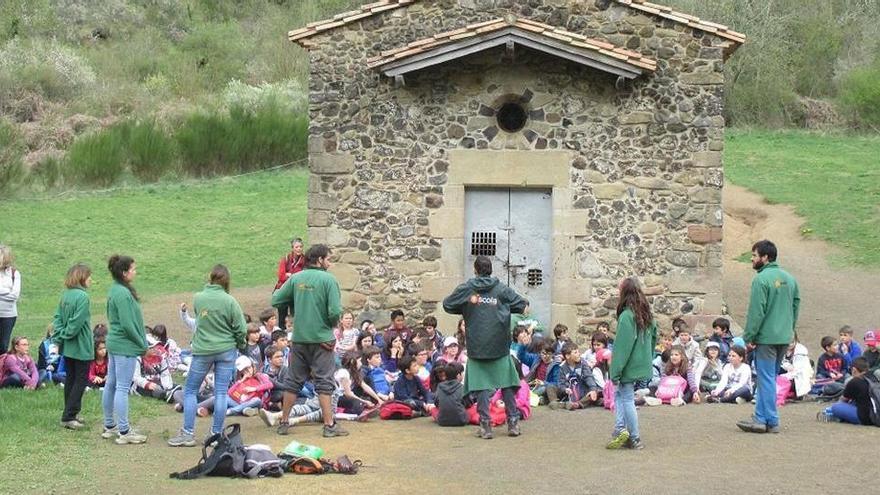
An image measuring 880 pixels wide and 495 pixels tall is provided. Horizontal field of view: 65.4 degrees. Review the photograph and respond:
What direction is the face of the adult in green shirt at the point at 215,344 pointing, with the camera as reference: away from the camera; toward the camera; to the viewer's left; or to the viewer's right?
away from the camera

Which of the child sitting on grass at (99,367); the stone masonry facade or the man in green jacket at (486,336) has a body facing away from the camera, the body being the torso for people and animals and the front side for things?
the man in green jacket

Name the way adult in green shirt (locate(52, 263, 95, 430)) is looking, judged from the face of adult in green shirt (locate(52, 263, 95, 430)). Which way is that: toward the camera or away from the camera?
away from the camera

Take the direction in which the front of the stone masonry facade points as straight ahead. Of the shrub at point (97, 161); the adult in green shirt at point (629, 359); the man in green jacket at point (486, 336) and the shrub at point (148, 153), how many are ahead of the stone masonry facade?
2

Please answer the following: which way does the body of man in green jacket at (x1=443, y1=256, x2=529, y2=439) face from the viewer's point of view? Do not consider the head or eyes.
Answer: away from the camera

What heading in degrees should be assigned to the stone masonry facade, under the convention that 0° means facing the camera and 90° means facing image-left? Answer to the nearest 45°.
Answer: approximately 0°

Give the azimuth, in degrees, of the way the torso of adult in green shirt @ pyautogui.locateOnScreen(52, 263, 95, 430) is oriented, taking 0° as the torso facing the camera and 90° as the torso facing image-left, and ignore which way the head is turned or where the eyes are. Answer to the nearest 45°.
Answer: approximately 225°

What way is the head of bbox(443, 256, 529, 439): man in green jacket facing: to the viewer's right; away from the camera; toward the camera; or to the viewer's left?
away from the camera

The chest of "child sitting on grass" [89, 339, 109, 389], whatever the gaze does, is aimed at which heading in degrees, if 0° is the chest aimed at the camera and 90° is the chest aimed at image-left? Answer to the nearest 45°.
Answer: approximately 315°

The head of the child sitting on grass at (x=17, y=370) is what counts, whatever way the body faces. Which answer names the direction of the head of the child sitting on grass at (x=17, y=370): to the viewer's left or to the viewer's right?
to the viewer's right

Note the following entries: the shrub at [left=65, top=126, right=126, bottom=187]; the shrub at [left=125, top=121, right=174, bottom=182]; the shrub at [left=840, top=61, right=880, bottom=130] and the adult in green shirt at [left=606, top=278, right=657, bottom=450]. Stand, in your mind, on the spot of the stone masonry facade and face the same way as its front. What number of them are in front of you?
1

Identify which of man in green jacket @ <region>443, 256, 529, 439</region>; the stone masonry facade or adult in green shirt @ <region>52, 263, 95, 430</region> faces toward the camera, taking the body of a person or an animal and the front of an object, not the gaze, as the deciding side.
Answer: the stone masonry facade
